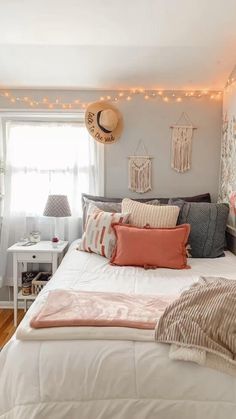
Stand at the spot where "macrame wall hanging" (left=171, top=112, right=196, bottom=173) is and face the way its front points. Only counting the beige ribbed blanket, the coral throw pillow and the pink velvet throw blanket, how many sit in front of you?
3

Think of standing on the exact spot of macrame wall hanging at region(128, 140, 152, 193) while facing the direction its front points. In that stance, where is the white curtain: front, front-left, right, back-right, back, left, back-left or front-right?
right

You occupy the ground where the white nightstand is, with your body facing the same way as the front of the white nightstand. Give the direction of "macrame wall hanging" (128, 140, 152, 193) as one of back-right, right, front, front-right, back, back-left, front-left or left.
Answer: left

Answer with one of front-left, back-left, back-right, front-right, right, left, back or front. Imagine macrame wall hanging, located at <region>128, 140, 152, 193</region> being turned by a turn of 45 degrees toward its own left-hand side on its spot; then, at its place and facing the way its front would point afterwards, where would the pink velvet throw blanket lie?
front-right

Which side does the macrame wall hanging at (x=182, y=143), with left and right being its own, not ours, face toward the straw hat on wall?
right

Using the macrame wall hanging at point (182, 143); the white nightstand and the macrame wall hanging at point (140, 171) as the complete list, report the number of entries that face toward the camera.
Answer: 3

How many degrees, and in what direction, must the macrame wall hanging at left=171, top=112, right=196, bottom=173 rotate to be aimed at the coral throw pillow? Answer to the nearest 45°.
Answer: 0° — it already faces it

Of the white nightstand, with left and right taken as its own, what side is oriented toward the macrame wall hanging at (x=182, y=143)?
left

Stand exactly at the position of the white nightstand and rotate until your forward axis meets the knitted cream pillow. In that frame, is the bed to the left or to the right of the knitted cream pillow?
right

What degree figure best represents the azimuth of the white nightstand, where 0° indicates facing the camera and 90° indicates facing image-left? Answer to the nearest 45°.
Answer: approximately 0°

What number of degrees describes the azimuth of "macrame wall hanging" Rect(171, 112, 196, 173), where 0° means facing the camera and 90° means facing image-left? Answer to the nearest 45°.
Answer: approximately 0°
